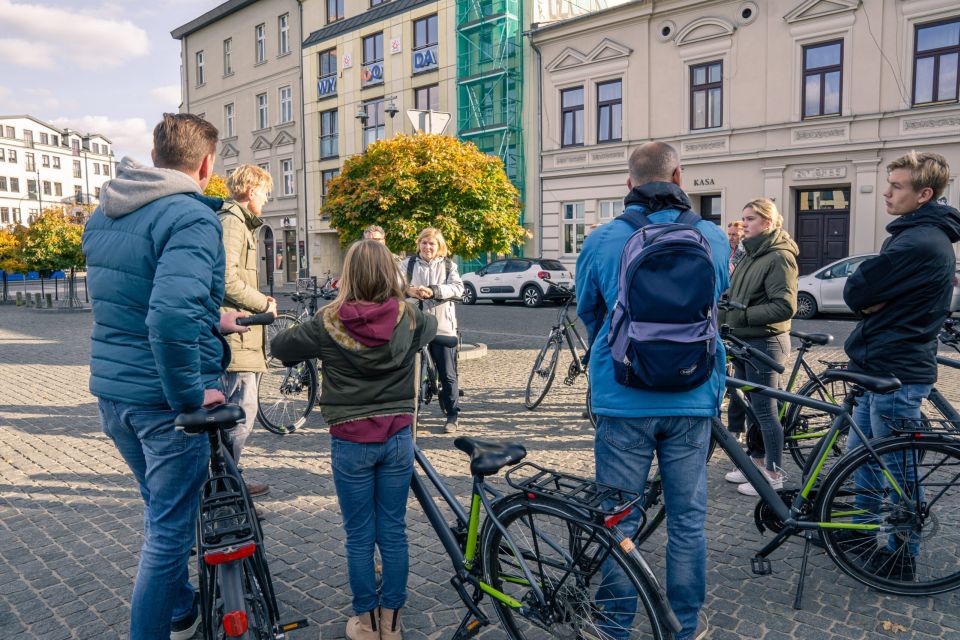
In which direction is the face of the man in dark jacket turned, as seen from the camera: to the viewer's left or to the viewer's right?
to the viewer's left

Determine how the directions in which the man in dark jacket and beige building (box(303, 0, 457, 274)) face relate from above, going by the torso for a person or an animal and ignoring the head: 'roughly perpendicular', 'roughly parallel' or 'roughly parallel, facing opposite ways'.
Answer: roughly perpendicular

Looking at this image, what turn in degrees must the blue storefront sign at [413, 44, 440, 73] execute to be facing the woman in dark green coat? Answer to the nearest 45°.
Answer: approximately 45° to its left

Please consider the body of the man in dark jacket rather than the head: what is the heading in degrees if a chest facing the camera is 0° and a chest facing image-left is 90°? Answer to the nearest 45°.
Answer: approximately 90°

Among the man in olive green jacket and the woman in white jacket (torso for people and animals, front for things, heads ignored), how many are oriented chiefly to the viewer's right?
1

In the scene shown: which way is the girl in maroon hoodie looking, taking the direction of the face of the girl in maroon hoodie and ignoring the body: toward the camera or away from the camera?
away from the camera

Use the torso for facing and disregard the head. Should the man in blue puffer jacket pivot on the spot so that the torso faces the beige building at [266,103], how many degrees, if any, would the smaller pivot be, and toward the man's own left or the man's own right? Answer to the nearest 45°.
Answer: approximately 45° to the man's own left

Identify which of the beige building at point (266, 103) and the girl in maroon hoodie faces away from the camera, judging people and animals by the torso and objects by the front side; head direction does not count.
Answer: the girl in maroon hoodie

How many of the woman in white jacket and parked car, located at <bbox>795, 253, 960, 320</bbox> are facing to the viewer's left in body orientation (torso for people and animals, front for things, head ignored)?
1

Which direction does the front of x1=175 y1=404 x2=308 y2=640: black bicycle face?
away from the camera

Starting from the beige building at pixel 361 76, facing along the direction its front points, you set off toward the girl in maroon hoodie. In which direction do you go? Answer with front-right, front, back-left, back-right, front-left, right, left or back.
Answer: front-left

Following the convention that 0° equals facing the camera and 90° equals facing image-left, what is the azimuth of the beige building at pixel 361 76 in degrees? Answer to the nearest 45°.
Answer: approximately 45°

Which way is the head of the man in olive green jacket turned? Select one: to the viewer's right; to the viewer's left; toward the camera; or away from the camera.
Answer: to the viewer's right

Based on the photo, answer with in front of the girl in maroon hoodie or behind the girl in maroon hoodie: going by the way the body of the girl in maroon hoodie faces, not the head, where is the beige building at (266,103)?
in front

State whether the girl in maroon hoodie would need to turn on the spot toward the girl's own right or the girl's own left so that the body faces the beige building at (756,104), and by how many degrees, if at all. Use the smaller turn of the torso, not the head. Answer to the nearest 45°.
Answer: approximately 45° to the girl's own right

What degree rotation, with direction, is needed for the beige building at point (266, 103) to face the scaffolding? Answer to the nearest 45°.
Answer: approximately 90° to its left

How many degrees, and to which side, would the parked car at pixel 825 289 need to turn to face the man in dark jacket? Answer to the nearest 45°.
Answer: approximately 90° to its left

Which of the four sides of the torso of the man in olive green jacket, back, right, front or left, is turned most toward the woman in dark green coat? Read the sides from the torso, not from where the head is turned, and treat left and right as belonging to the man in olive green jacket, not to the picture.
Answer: front

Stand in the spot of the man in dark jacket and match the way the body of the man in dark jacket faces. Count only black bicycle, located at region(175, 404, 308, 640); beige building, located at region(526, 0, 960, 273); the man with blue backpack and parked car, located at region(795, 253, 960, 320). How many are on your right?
2

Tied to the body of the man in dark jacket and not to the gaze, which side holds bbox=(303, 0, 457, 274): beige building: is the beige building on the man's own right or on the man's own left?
on the man's own right

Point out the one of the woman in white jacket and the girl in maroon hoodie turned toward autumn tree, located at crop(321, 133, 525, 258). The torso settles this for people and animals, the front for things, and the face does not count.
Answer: the girl in maroon hoodie

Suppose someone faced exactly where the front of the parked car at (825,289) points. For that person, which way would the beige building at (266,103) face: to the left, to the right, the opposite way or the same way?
to the left

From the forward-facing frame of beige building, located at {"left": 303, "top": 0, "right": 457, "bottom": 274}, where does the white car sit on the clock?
The white car is roughly at 10 o'clock from the beige building.
